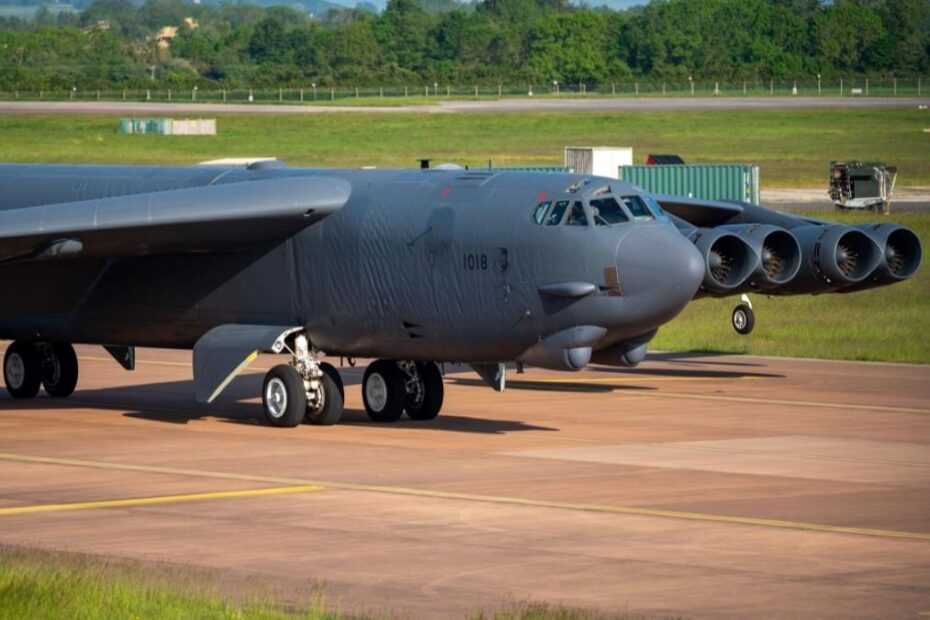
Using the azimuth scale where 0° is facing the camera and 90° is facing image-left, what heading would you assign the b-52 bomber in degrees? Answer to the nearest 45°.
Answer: approximately 315°
